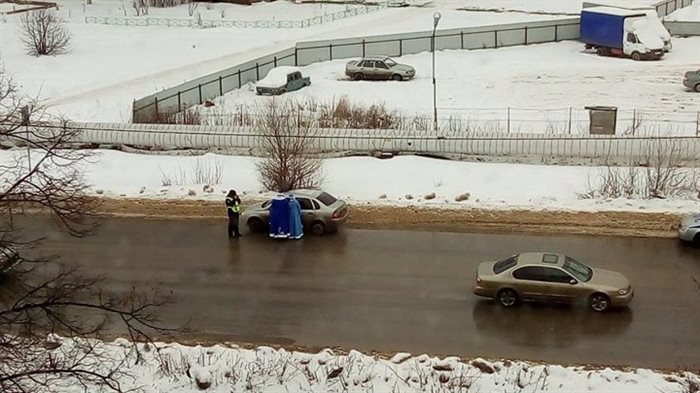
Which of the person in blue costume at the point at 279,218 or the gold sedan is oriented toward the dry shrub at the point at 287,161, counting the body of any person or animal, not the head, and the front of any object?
the person in blue costume

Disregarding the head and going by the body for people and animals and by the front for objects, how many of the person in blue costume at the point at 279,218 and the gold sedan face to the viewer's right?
1

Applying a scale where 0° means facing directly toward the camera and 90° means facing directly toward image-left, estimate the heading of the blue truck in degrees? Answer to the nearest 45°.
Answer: approximately 315°

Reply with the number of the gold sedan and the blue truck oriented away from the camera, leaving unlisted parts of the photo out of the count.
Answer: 0

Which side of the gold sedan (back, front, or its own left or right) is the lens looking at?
right

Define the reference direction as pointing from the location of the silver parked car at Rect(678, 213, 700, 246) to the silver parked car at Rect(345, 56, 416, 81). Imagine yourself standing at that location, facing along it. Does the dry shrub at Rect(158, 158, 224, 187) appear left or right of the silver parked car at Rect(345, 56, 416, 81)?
left

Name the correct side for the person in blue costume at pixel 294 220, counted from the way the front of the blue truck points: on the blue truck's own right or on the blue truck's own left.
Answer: on the blue truck's own right

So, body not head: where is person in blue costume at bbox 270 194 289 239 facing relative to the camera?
away from the camera

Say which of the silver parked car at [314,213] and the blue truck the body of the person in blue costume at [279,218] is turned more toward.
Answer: the blue truck

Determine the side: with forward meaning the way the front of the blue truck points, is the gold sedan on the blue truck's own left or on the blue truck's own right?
on the blue truck's own right

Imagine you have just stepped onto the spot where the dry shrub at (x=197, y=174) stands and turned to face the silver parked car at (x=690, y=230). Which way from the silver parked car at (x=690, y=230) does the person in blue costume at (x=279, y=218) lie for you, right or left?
right

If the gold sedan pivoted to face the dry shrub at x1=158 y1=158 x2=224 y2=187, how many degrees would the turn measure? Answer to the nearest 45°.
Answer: approximately 135° to its left

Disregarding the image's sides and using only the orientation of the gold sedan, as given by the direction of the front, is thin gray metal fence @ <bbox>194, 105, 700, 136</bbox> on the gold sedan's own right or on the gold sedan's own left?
on the gold sedan's own left

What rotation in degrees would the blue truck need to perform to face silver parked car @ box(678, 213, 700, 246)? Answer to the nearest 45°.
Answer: approximately 45° to its right

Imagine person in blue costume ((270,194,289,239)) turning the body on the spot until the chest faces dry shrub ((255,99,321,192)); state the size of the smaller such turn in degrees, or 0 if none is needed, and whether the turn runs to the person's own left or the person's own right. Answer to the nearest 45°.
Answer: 0° — they already face it

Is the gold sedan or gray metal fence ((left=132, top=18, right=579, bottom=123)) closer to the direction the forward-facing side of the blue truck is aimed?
the gold sedan
